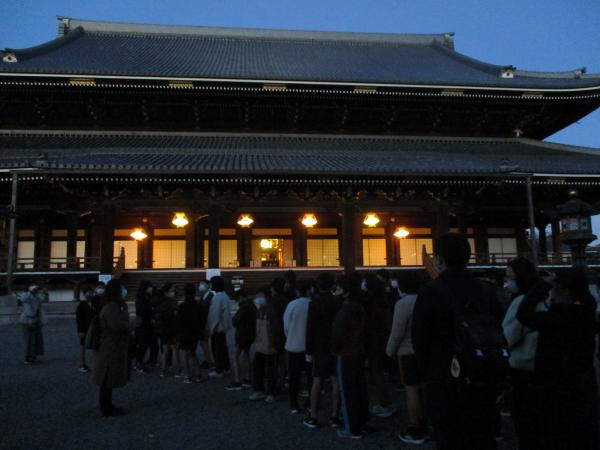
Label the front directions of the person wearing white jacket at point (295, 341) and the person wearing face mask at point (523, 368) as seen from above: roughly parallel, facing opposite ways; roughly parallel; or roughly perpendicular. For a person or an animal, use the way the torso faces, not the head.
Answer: roughly perpendicular

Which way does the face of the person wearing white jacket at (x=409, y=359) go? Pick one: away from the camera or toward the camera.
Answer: away from the camera

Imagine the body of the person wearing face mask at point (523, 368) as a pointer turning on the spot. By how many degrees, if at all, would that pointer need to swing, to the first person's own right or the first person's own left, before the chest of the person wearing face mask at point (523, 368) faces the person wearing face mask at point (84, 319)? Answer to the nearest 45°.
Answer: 0° — they already face them

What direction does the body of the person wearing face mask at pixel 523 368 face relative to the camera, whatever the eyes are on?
to the viewer's left

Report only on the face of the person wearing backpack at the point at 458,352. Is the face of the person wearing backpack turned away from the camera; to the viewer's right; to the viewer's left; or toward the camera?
away from the camera
